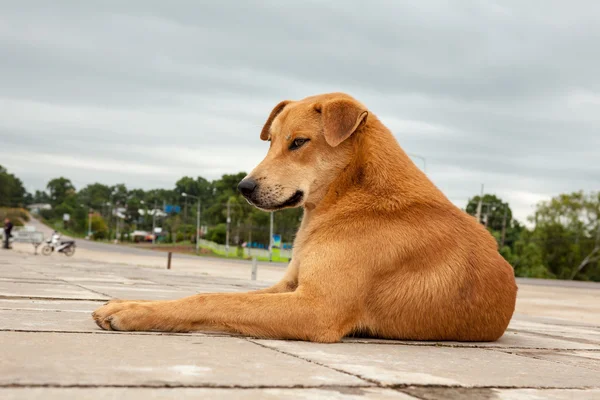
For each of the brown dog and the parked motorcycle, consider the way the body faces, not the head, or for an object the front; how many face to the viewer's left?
2

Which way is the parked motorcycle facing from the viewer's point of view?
to the viewer's left

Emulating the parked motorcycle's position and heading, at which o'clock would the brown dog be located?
The brown dog is roughly at 9 o'clock from the parked motorcycle.

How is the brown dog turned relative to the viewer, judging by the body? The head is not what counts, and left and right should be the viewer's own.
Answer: facing to the left of the viewer

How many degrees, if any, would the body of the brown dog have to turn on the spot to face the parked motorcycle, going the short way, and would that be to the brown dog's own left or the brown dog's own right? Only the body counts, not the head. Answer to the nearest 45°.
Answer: approximately 90° to the brown dog's own right
